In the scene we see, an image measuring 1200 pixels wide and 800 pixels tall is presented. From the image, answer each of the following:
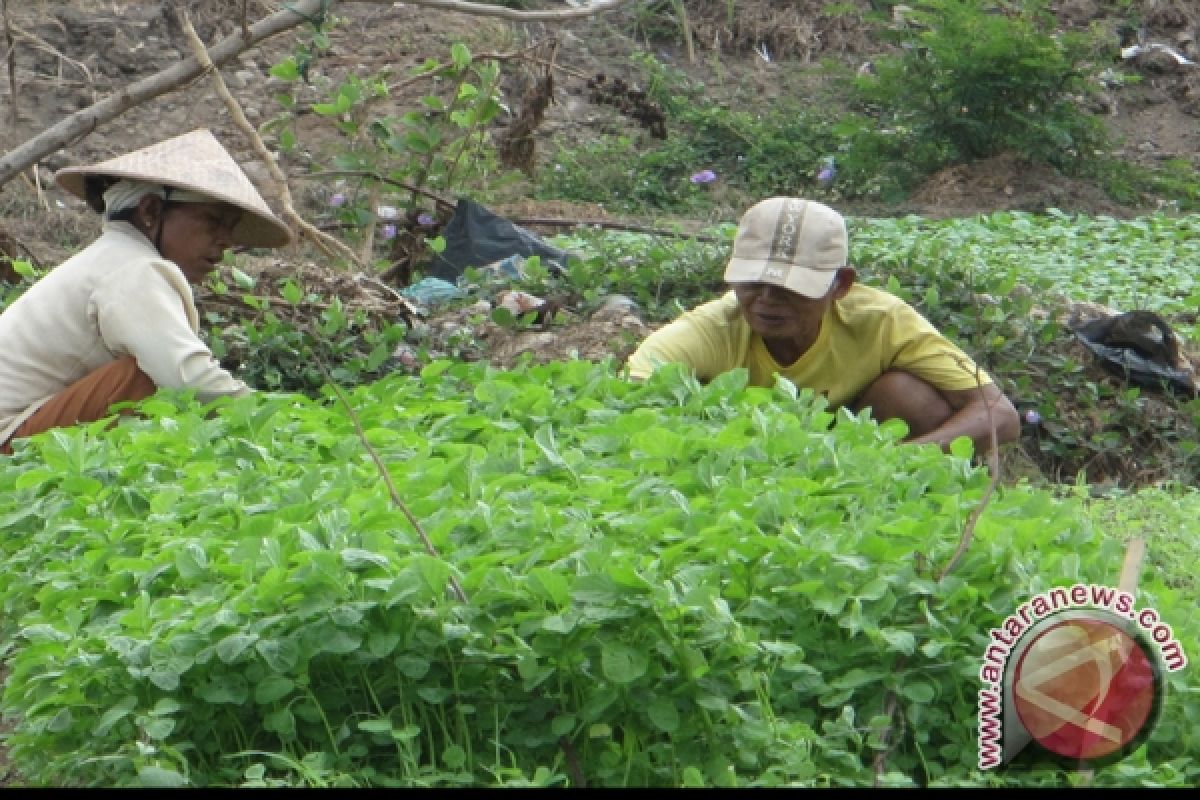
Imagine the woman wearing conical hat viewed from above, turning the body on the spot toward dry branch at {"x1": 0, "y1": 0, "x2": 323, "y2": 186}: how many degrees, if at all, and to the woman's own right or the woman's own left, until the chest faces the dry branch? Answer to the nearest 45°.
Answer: approximately 90° to the woman's own left

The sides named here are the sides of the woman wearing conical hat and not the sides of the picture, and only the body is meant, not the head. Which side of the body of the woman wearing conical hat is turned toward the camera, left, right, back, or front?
right

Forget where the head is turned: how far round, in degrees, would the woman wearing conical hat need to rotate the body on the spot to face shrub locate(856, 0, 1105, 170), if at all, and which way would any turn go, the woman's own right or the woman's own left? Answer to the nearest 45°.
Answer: approximately 45° to the woman's own left

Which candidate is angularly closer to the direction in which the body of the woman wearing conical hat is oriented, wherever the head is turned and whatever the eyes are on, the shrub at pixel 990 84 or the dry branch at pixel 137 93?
the shrub

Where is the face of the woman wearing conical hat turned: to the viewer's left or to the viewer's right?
to the viewer's right
